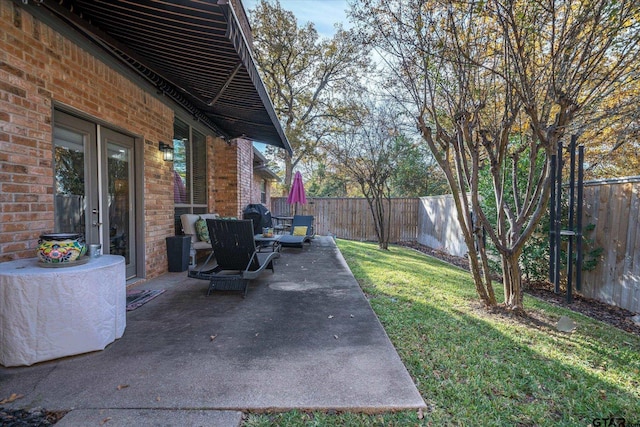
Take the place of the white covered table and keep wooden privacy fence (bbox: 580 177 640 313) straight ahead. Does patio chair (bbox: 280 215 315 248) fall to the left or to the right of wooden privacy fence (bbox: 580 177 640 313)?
left

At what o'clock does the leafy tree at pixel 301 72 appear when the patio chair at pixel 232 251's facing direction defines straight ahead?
The leafy tree is roughly at 11 o'clock from the patio chair.

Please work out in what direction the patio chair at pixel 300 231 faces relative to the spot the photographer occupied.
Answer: facing the viewer and to the left of the viewer

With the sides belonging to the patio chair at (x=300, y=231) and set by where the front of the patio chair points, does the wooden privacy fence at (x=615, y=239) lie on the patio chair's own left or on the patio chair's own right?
on the patio chair's own left

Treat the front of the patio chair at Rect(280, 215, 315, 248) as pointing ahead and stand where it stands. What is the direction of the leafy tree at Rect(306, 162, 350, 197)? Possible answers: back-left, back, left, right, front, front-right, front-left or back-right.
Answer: back-right

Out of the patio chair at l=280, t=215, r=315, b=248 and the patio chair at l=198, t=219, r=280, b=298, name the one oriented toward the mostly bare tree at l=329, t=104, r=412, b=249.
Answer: the patio chair at l=198, t=219, r=280, b=298

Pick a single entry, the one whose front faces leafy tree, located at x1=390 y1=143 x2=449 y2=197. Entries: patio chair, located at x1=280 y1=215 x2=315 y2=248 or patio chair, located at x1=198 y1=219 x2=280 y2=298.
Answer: patio chair, located at x1=198 y1=219 x2=280 y2=298

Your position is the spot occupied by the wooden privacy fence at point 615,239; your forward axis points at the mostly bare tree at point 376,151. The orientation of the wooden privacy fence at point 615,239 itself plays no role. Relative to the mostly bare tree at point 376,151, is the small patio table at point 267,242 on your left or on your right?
left

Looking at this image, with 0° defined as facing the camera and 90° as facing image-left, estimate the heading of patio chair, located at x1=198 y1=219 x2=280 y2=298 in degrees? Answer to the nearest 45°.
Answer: approximately 225°

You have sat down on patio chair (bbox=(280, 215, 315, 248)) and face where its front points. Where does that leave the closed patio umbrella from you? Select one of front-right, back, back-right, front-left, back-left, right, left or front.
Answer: back-right

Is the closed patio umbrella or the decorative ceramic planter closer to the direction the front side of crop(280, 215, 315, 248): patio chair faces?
the decorative ceramic planter

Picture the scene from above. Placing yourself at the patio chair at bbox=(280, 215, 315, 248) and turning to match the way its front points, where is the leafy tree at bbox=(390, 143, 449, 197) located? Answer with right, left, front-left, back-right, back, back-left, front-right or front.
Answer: back

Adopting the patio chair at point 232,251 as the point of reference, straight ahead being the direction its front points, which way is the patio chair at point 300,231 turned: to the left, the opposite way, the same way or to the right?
the opposite way
